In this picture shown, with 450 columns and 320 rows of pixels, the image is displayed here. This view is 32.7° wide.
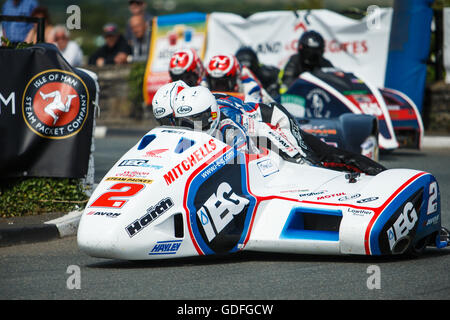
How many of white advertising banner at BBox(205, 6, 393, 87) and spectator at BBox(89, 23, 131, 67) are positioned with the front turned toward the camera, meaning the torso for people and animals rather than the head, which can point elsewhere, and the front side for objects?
2

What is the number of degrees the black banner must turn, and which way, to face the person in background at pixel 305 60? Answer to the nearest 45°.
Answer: approximately 135° to its left

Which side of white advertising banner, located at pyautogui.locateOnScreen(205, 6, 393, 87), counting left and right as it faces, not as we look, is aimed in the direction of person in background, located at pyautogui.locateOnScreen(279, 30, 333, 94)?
front

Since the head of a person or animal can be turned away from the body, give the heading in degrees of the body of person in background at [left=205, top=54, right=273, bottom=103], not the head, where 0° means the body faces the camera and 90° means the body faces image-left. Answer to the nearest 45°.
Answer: approximately 45°

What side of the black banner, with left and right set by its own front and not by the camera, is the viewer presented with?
front

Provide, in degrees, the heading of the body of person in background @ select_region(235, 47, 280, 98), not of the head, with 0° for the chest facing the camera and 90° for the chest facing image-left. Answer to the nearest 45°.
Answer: approximately 45°

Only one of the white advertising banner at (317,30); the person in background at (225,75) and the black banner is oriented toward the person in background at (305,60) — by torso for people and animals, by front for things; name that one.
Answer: the white advertising banner

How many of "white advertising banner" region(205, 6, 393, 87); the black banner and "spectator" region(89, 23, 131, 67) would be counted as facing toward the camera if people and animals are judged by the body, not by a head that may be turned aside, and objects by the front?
3

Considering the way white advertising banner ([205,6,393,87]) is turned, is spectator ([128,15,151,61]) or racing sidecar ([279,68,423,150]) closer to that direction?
the racing sidecar

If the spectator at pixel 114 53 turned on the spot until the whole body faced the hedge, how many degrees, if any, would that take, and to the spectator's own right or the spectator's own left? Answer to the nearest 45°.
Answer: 0° — they already face it

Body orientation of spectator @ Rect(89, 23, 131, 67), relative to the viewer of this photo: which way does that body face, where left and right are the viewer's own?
facing the viewer

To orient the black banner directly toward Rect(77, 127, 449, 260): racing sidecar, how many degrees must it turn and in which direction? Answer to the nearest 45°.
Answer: approximately 45° to its left
